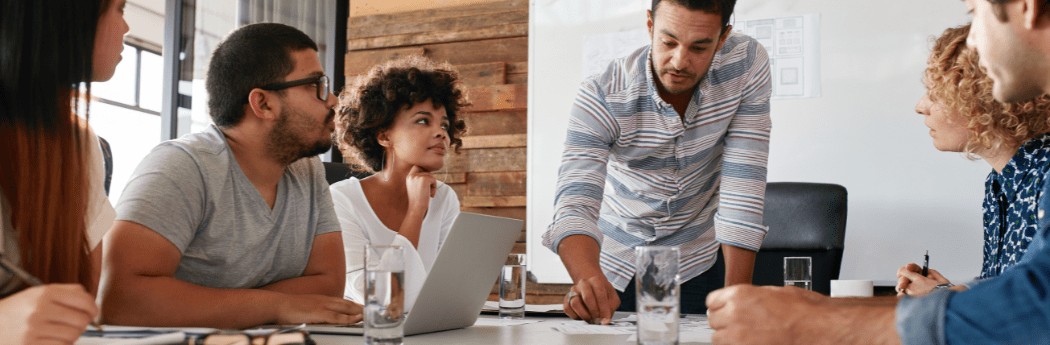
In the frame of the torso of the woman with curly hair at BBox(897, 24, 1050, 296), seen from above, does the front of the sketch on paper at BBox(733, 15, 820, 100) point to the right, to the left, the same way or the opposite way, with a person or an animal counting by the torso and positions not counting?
to the left

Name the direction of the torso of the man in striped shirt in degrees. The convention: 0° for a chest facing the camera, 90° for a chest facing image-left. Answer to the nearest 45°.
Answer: approximately 0°

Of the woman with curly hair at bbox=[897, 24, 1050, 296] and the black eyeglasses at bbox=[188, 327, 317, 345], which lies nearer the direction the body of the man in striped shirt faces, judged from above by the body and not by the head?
the black eyeglasses

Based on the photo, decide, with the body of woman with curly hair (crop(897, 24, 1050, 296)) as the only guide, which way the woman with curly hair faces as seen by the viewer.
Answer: to the viewer's left

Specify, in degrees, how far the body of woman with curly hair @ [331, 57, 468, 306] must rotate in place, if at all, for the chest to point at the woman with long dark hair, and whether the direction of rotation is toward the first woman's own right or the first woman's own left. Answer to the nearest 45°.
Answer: approximately 45° to the first woman's own right

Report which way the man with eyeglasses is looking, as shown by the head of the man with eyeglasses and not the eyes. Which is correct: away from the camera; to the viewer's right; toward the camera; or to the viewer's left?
to the viewer's right

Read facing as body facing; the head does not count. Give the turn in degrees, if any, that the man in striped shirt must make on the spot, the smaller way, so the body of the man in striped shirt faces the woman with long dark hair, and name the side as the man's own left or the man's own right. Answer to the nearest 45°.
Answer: approximately 45° to the man's own right

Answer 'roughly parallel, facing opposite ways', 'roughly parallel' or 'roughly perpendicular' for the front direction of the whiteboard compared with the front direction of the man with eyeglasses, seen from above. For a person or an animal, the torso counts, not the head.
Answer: roughly perpendicular

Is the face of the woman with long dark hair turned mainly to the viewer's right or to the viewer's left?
to the viewer's right

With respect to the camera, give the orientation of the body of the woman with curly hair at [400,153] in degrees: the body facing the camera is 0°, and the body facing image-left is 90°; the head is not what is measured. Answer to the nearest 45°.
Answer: approximately 315°
